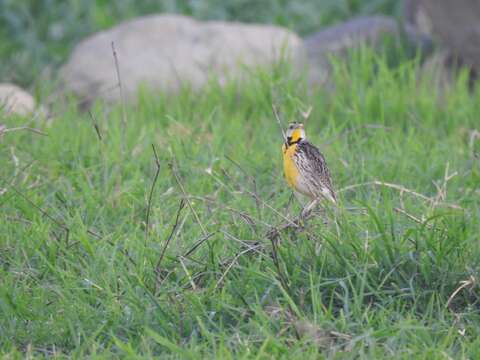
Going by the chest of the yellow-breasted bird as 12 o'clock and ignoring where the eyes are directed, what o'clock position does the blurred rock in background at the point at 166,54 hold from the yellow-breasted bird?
The blurred rock in background is roughly at 4 o'clock from the yellow-breasted bird.

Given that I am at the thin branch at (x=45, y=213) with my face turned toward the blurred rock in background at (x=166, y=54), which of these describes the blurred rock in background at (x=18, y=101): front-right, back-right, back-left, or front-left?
front-left

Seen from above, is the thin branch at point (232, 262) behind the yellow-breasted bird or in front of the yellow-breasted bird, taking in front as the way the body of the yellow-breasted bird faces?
in front

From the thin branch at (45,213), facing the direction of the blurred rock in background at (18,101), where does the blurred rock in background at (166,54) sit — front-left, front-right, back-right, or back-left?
front-right

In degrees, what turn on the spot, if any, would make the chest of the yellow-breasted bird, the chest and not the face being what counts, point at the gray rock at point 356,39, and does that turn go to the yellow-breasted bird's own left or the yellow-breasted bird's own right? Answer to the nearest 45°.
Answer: approximately 135° to the yellow-breasted bird's own right

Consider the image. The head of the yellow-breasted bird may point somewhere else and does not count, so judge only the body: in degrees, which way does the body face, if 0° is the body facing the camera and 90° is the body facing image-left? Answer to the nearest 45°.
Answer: approximately 45°

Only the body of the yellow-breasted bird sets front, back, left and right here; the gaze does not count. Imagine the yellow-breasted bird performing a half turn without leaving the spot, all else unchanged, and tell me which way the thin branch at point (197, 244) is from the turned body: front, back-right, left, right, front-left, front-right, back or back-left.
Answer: back

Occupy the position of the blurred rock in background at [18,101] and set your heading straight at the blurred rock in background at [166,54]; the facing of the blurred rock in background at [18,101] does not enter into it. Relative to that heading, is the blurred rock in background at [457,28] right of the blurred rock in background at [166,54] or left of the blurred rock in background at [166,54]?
right

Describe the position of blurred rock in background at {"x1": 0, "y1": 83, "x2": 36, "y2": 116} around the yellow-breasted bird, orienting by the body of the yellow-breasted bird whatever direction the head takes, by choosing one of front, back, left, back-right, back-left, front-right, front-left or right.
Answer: right

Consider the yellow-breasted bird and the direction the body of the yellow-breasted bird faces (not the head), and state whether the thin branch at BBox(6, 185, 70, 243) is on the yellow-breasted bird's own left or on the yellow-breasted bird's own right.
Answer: on the yellow-breasted bird's own right

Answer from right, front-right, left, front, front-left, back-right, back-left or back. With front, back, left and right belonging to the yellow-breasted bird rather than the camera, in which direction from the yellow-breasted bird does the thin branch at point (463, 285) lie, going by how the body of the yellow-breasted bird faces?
left

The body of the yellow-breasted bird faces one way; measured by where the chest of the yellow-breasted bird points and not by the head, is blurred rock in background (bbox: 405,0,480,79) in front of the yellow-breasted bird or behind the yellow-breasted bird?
behind
